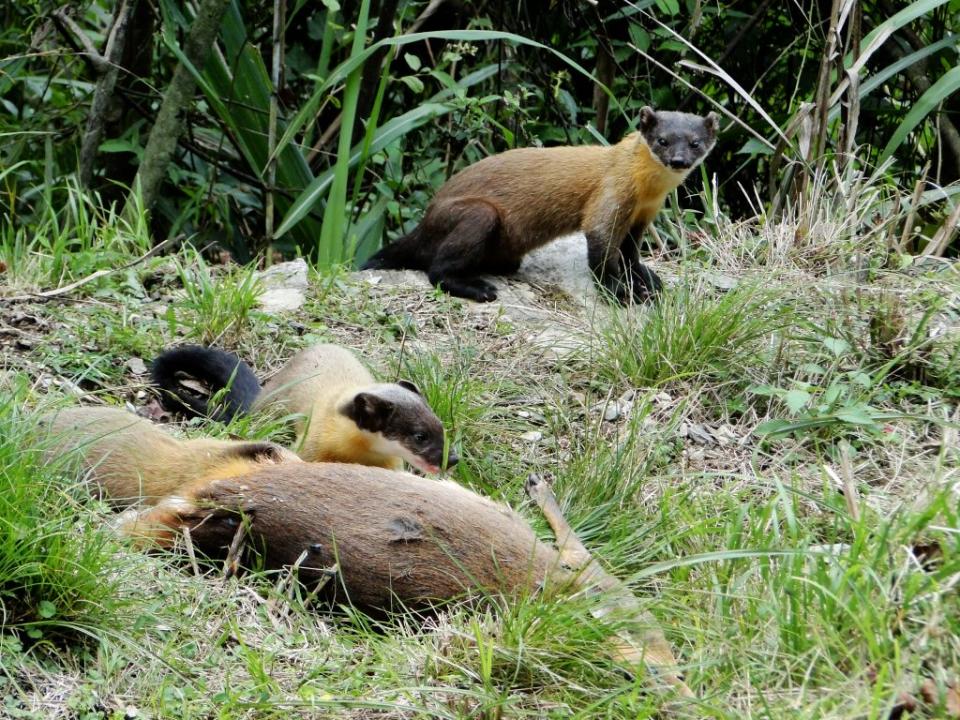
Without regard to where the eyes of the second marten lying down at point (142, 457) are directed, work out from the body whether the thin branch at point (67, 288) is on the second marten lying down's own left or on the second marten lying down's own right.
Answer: on the second marten lying down's own left

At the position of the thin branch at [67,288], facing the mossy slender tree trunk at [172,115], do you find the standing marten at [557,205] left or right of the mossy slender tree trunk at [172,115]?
right

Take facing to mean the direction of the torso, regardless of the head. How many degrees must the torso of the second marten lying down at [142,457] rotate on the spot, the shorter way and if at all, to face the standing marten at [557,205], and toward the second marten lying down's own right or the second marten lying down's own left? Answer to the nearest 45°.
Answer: approximately 45° to the second marten lying down's own left

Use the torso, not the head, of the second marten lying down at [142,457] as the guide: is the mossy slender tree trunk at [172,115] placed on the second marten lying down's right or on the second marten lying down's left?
on the second marten lying down's left

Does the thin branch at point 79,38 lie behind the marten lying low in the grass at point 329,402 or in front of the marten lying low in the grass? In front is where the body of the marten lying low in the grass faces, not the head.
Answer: behind

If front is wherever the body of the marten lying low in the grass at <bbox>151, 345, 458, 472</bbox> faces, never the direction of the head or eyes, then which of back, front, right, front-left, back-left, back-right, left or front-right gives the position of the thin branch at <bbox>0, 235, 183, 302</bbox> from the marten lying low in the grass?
back

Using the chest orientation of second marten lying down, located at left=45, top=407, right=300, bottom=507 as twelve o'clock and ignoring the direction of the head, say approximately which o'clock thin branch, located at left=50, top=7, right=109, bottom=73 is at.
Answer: The thin branch is roughly at 9 o'clock from the second marten lying down.

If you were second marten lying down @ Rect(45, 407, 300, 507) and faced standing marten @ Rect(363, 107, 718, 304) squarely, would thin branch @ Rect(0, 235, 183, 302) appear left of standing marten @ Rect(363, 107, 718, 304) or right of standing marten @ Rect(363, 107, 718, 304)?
left

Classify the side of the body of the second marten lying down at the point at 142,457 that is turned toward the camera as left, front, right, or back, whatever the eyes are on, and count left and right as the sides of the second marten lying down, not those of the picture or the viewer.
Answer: right
